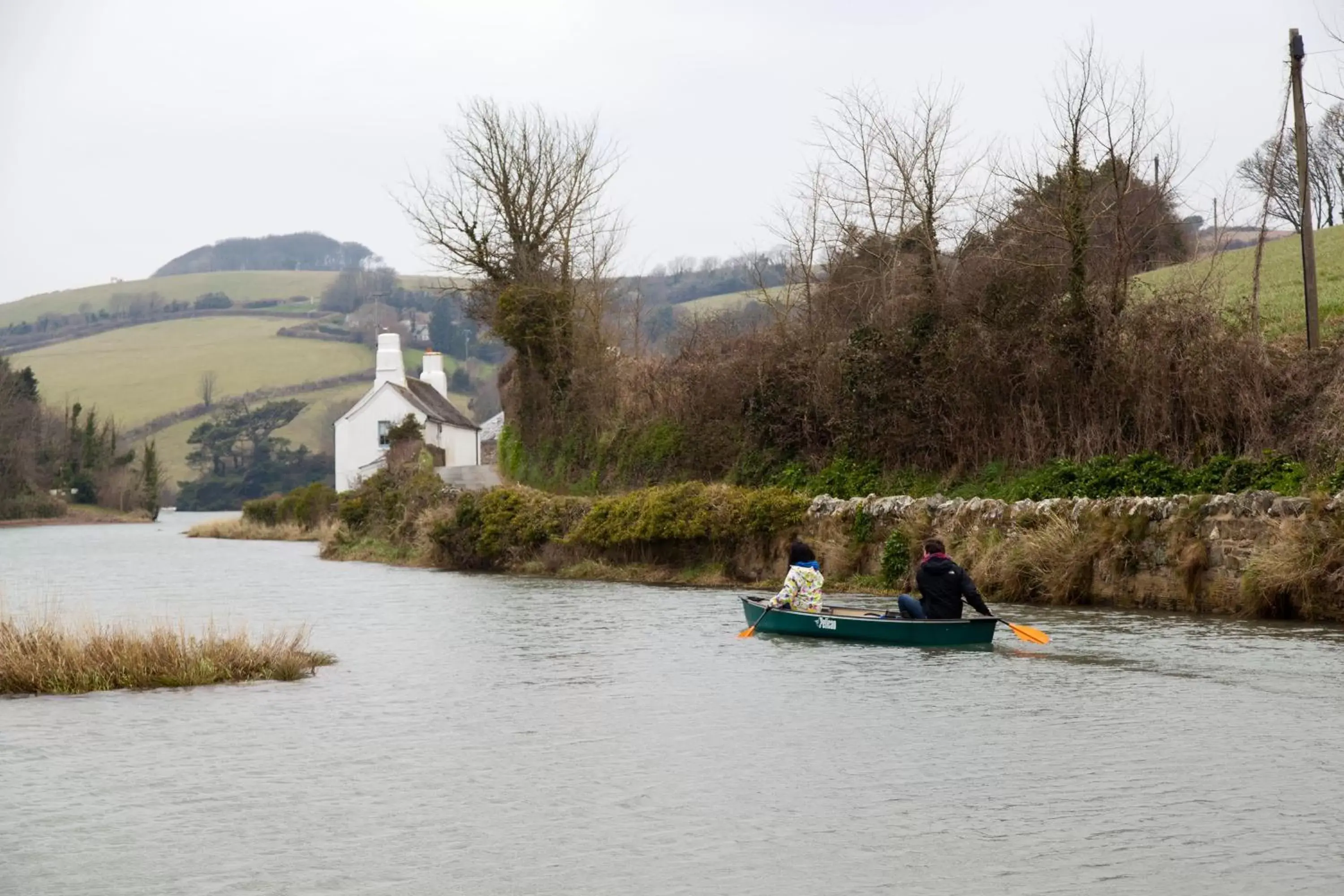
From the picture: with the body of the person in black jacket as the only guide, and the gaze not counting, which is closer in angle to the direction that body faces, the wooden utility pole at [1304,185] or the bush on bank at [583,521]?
the bush on bank

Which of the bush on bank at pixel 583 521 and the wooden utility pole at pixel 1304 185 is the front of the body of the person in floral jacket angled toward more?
the bush on bank

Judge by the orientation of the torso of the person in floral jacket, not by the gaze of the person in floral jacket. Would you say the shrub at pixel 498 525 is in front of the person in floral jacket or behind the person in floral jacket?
in front

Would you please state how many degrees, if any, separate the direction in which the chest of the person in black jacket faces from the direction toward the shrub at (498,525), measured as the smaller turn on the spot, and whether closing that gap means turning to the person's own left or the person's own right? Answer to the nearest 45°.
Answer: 0° — they already face it

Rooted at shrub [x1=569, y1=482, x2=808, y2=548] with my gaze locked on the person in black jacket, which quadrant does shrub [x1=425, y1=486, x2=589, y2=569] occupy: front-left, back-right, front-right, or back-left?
back-right

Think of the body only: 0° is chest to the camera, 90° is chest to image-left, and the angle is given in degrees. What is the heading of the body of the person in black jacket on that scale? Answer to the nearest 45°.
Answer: approximately 135°

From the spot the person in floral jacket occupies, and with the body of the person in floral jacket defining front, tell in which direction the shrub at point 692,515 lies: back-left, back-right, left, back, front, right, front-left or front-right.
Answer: front-right

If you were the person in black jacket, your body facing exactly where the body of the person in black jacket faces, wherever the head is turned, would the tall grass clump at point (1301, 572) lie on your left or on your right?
on your right

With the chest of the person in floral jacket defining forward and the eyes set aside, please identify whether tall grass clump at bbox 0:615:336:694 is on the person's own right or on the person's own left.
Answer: on the person's own left

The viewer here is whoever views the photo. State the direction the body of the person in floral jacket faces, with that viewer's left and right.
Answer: facing away from the viewer and to the left of the viewer
